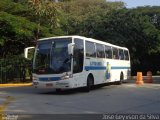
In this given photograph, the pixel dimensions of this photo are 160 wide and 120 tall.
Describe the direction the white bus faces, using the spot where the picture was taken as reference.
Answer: facing the viewer and to the left of the viewer
